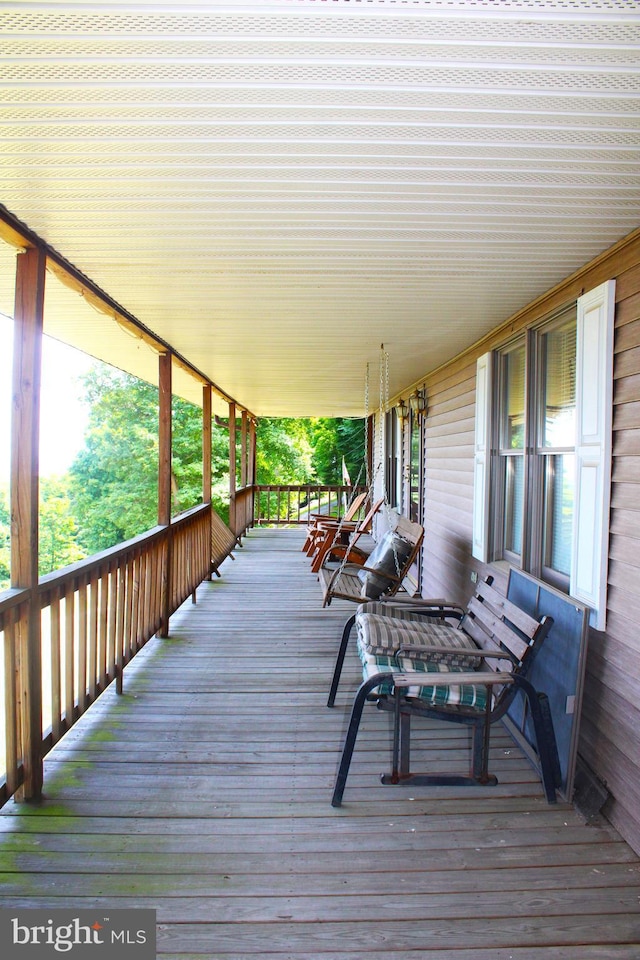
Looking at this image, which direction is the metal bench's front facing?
to the viewer's left

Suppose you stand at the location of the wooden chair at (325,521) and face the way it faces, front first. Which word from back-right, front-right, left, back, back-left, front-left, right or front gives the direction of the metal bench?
left

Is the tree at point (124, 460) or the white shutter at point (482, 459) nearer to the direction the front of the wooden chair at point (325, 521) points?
the tree

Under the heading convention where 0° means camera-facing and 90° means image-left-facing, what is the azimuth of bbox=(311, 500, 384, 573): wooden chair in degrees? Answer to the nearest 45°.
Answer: approximately 90°

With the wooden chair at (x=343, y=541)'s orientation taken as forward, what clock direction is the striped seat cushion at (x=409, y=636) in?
The striped seat cushion is roughly at 9 o'clock from the wooden chair.

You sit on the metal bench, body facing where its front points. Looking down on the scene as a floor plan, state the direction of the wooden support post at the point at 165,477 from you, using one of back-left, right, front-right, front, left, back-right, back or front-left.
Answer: front-right

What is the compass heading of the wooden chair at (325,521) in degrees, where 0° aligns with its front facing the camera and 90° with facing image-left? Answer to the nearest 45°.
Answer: approximately 90°

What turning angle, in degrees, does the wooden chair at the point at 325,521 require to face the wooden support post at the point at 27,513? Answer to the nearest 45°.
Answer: approximately 90° to its left

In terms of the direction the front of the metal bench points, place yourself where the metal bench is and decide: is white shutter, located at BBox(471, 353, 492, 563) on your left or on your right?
on your right

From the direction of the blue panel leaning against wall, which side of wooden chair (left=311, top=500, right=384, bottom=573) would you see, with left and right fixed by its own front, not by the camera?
left
